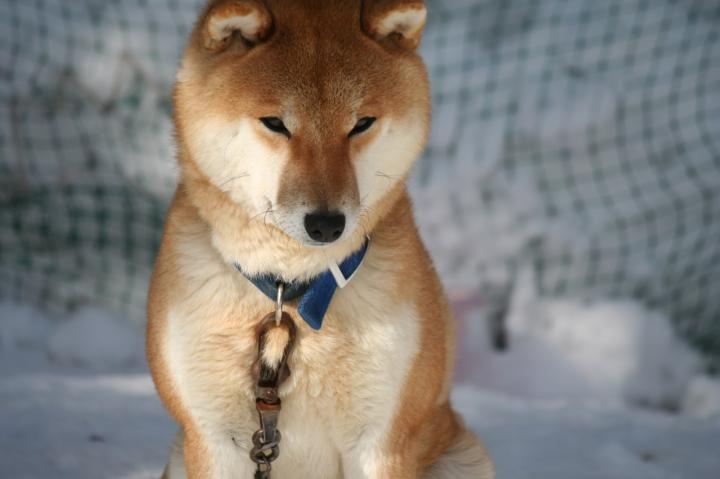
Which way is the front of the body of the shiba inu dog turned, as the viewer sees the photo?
toward the camera
